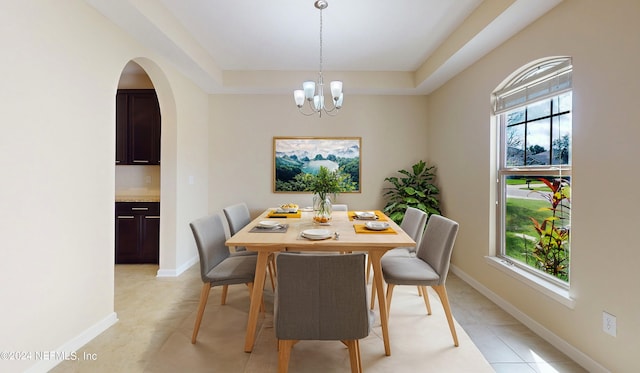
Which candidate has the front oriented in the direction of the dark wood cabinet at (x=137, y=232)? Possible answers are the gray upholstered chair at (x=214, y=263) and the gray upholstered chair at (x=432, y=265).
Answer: the gray upholstered chair at (x=432, y=265)

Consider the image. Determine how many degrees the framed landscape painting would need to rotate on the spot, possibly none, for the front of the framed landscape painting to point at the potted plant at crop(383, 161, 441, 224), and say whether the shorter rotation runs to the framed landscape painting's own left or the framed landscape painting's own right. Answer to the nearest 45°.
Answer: approximately 90° to the framed landscape painting's own left

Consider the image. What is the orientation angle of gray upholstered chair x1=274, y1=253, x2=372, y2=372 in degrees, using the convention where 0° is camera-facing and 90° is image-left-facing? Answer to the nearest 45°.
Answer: approximately 180°

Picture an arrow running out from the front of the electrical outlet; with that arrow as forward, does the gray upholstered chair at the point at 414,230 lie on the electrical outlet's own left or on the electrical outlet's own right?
on the electrical outlet's own right

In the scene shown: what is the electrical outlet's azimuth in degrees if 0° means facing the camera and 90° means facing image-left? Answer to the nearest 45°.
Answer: approximately 45°

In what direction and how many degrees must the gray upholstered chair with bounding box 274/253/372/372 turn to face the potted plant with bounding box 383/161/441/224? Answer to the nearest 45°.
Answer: approximately 45° to its right

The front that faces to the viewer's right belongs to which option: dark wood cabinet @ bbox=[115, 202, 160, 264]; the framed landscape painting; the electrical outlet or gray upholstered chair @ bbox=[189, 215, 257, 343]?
the gray upholstered chair

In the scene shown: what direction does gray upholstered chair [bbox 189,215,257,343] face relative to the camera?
to the viewer's right

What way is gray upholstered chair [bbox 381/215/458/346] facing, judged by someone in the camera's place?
facing to the left of the viewer

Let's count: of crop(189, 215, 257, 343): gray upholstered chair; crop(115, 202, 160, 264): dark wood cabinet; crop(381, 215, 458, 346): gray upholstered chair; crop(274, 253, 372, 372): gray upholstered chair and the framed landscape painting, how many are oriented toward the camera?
2

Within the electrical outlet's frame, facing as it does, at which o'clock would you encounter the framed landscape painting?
The framed landscape painting is roughly at 2 o'clock from the electrical outlet.
